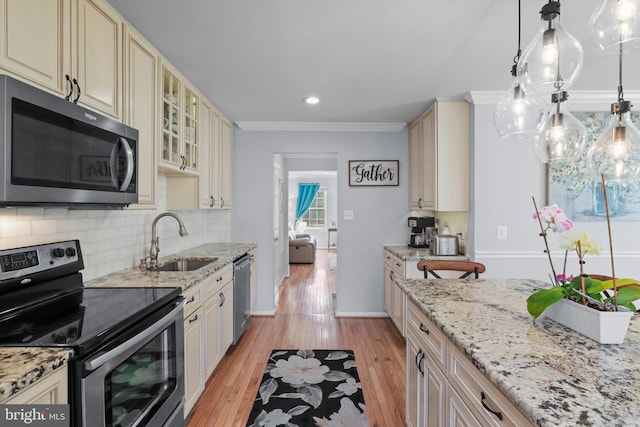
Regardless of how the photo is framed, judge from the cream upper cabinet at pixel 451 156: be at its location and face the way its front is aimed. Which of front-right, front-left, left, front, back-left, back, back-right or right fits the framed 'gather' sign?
front-right

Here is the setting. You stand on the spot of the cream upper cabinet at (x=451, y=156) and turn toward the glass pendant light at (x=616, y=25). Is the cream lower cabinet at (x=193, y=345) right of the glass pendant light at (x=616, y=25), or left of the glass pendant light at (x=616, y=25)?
right

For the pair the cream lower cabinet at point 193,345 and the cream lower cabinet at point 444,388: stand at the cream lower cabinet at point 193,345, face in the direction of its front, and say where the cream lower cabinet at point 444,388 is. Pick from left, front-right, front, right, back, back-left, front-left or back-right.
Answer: front-right

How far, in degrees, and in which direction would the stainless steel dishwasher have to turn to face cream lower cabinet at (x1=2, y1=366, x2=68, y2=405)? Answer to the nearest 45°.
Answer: approximately 90° to its right

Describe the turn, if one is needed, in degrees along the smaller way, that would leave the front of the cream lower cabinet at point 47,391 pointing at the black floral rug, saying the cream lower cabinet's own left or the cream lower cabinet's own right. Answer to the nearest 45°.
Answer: approximately 90° to the cream lower cabinet's own left

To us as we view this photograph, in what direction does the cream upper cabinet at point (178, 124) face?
facing the viewer and to the right of the viewer

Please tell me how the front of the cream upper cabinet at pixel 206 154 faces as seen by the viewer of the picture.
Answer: facing to the right of the viewer

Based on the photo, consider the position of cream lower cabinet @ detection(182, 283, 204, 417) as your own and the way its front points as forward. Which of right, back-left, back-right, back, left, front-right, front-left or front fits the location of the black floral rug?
front

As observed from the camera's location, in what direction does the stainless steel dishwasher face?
facing to the right of the viewer

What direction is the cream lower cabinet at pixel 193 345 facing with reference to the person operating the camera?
facing to the right of the viewer

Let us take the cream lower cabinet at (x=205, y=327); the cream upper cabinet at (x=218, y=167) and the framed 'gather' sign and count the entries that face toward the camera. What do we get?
1

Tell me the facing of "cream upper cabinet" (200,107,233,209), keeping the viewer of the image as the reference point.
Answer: facing to the right of the viewer

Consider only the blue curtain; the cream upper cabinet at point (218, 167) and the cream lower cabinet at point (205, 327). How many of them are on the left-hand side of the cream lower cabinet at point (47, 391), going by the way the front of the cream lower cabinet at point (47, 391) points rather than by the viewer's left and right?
3

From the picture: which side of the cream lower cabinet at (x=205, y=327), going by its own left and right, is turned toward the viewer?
right

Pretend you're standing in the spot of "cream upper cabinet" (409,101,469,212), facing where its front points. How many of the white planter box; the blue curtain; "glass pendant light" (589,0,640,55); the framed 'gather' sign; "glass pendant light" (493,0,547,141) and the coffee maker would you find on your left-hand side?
3

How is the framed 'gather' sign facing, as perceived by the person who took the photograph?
facing the viewer

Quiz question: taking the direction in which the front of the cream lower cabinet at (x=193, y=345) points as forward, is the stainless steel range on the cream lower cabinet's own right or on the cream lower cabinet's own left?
on the cream lower cabinet's own right
